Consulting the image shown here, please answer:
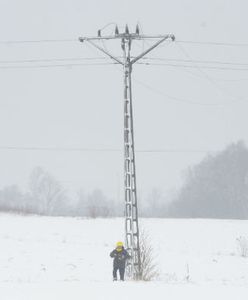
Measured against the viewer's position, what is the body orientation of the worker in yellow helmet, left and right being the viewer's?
facing the viewer
